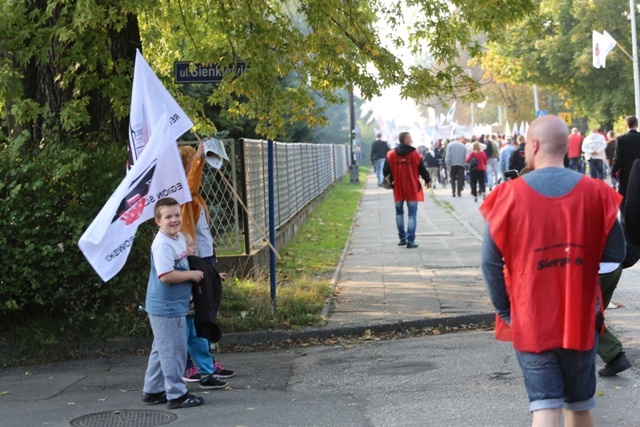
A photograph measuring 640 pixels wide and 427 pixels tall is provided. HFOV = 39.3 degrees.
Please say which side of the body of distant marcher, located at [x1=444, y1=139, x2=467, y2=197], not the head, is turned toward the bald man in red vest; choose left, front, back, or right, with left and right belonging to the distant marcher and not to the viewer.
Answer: back

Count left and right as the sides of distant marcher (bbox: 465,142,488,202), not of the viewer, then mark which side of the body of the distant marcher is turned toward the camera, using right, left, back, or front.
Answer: back

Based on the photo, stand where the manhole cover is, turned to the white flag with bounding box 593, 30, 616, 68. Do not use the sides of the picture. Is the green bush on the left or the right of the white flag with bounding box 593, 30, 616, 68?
left

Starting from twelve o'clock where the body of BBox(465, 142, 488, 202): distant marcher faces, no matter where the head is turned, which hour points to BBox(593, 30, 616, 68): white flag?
The white flag is roughly at 1 o'clock from the distant marcher.

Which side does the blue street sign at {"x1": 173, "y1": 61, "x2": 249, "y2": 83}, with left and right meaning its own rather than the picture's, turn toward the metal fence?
back

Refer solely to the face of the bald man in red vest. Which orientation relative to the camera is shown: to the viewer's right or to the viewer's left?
to the viewer's left

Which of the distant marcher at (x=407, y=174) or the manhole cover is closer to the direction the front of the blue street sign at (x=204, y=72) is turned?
the manhole cover
